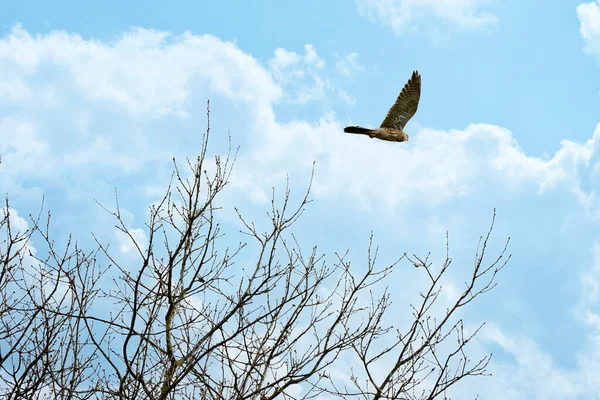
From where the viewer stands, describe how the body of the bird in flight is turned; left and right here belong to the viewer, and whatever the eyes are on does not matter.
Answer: facing to the right of the viewer
